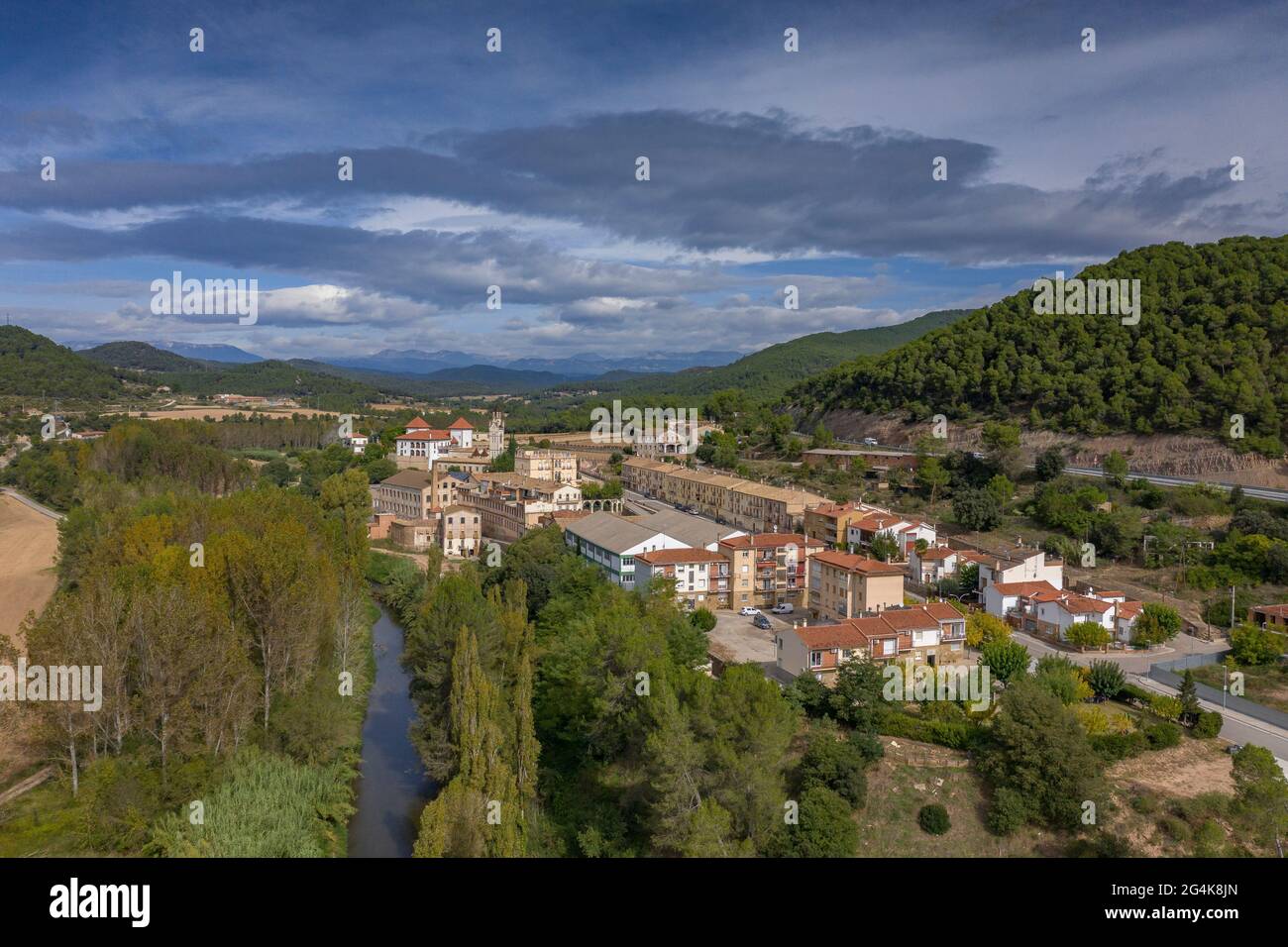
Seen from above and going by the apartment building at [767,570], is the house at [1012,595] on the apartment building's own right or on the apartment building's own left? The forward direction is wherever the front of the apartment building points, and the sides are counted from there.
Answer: on the apartment building's own left

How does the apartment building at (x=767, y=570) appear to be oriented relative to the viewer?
toward the camera

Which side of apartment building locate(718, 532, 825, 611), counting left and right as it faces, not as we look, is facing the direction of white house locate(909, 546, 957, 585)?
left

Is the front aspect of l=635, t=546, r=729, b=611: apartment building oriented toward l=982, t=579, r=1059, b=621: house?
no

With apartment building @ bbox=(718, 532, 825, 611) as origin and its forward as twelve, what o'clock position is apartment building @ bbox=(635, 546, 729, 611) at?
The apartment building @ bbox=(635, 546, 729, 611) is roughly at 2 o'clock from the apartment building @ bbox=(718, 532, 825, 611).

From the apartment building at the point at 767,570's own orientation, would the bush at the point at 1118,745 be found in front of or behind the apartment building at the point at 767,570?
in front

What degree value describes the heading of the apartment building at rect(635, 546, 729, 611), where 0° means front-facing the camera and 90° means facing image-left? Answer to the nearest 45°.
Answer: approximately 0°

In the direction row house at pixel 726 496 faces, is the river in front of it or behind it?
in front

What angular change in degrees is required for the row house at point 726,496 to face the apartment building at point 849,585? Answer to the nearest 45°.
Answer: approximately 45° to its left

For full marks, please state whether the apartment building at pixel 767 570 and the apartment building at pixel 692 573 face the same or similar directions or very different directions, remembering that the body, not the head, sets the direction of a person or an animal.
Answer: same or similar directions

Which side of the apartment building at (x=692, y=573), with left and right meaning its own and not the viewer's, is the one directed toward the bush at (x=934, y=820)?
front

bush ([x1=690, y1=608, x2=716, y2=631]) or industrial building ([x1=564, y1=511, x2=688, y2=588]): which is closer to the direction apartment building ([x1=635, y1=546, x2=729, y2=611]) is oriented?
the bush

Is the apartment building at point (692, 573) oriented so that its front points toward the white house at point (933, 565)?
no
